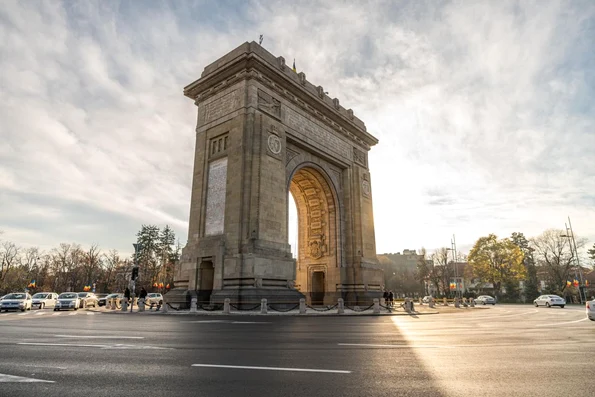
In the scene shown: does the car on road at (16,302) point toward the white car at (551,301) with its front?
no

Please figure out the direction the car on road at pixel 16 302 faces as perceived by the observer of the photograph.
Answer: facing the viewer and to the left of the viewer

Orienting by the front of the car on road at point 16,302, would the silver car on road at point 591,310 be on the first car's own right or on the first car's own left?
on the first car's own left

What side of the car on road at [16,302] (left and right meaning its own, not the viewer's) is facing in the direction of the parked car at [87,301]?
left

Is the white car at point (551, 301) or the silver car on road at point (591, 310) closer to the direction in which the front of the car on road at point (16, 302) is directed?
the silver car on road

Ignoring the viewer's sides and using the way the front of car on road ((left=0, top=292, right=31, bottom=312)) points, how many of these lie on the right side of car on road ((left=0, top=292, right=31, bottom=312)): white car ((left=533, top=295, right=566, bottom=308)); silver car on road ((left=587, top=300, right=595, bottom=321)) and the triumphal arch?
0

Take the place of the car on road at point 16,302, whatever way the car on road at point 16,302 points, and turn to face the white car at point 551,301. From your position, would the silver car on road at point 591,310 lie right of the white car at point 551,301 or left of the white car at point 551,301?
right

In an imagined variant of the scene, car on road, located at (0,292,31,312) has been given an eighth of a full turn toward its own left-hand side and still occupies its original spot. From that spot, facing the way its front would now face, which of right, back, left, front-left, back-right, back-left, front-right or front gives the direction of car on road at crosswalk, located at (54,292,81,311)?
left

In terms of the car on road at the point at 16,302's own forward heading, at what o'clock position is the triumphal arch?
The triumphal arch is roughly at 9 o'clock from the car on road.
